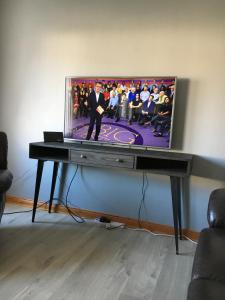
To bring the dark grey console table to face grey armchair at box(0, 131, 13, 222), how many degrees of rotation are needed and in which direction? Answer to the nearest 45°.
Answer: approximately 45° to its right

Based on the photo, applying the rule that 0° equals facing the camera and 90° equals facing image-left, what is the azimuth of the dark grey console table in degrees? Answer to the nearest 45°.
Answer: approximately 45°
